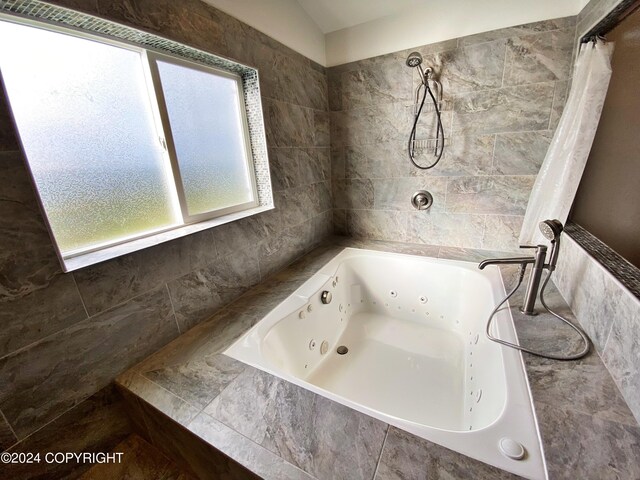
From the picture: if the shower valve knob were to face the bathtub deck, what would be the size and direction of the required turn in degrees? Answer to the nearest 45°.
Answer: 0° — it already faces it

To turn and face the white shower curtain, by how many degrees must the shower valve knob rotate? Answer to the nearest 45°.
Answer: approximately 45° to its left

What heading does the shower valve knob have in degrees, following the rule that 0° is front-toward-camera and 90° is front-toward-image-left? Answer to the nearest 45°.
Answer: approximately 0°
